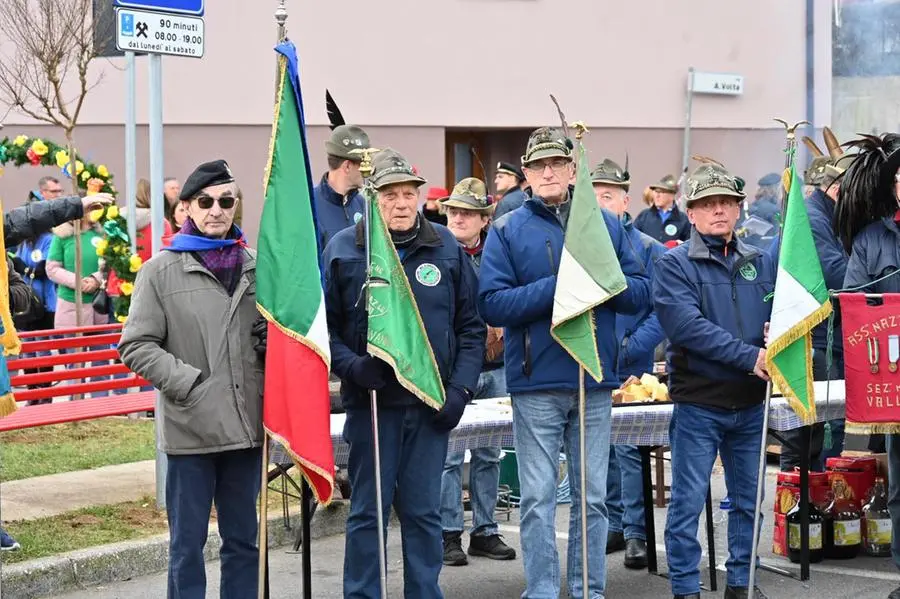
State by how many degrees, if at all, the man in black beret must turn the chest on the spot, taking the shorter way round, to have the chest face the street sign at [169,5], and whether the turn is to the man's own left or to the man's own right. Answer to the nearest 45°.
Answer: approximately 135° to the man's own left

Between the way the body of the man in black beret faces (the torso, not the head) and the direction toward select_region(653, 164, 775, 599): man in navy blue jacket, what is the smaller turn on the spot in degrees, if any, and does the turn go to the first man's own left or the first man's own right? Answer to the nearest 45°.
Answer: approximately 45° to the first man's own left

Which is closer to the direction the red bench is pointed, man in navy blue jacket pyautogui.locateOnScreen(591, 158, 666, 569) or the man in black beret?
the man in black beret

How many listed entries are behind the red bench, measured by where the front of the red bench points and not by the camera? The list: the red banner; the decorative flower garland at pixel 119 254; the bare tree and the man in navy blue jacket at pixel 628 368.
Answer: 2

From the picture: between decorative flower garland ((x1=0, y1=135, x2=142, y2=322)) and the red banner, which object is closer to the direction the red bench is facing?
the red banner

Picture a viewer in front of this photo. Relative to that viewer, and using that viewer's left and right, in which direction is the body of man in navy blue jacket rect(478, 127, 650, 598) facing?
facing the viewer

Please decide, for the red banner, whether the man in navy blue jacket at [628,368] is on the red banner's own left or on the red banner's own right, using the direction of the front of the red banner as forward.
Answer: on the red banner's own right

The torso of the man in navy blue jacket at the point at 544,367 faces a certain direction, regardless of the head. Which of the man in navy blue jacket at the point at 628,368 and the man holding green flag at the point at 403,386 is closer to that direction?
the man holding green flag

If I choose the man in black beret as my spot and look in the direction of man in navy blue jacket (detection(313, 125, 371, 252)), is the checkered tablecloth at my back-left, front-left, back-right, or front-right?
front-right

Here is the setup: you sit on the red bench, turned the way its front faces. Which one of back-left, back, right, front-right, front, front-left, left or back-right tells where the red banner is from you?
front-left

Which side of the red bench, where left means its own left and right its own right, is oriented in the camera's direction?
front

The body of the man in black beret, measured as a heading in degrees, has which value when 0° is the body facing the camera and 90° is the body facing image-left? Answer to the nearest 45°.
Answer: approximately 315°
